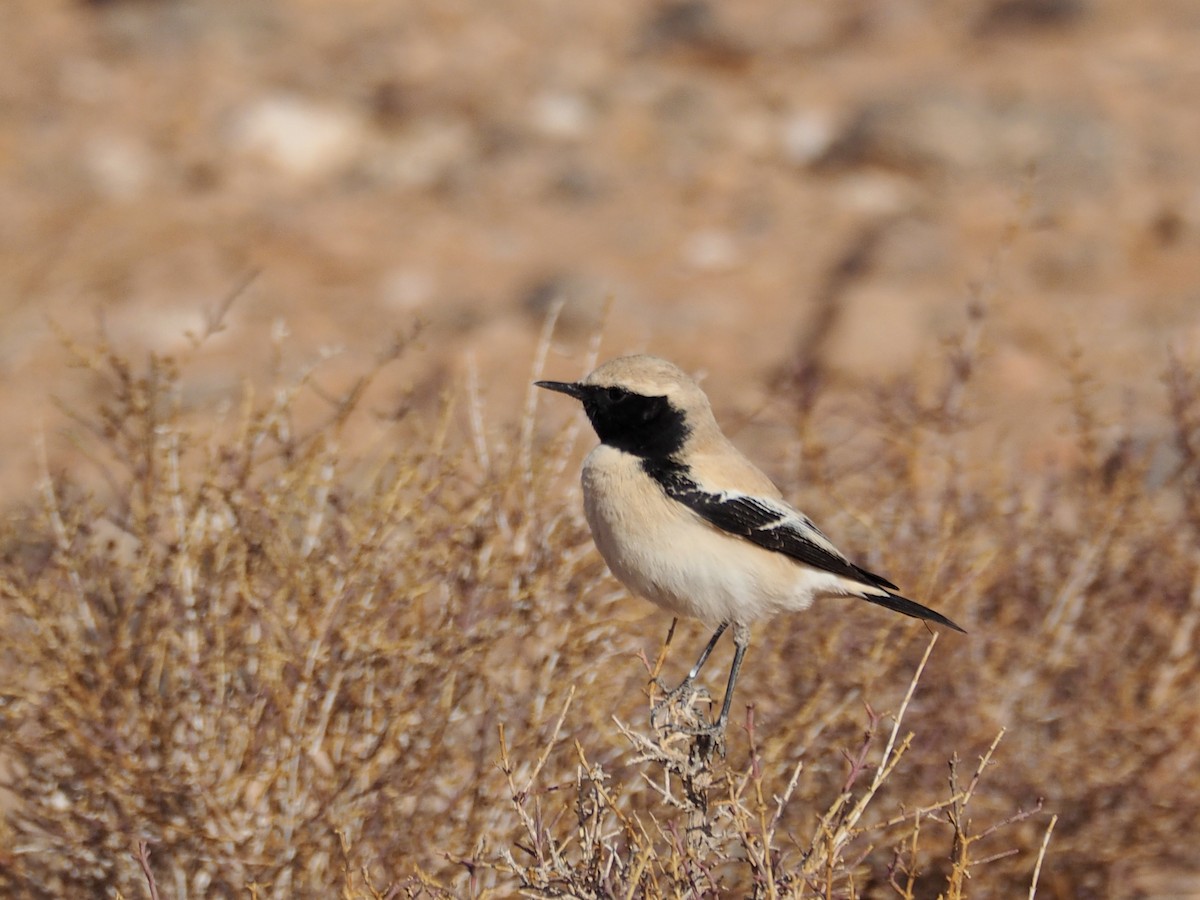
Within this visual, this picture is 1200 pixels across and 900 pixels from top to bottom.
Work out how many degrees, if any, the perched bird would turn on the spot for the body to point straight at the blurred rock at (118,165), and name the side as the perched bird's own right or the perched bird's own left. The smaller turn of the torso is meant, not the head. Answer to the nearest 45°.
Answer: approximately 45° to the perched bird's own right

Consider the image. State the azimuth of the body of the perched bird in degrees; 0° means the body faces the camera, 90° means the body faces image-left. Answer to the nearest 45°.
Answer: approximately 90°

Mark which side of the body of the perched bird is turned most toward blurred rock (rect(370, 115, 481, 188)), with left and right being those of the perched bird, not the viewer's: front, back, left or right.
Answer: right

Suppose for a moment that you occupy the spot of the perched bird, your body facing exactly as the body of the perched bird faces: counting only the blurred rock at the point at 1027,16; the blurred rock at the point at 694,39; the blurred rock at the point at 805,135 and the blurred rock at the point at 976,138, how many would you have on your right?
4

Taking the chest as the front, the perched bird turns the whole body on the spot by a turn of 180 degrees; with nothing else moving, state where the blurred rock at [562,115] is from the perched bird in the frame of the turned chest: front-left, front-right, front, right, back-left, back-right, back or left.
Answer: left

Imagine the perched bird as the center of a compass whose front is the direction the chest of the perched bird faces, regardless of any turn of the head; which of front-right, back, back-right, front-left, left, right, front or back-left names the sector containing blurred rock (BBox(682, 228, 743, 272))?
right

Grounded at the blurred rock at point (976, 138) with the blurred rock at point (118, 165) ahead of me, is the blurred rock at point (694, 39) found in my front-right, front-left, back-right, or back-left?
front-right

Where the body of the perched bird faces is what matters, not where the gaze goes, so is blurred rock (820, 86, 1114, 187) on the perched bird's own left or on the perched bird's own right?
on the perched bird's own right

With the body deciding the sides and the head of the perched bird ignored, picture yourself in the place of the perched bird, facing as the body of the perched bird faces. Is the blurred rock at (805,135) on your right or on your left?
on your right

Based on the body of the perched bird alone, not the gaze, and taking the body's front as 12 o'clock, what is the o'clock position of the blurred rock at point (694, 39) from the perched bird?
The blurred rock is roughly at 3 o'clock from the perched bird.

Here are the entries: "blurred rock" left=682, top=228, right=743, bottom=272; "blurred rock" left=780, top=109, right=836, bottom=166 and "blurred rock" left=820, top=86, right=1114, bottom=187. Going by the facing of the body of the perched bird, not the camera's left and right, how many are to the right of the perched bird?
3

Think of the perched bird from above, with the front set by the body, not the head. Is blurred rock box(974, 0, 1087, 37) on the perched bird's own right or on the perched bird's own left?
on the perched bird's own right

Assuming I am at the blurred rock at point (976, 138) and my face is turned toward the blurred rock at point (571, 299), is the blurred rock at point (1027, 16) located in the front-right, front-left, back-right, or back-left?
back-right

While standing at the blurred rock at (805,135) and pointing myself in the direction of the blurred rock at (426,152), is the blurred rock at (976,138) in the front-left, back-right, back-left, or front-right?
back-left

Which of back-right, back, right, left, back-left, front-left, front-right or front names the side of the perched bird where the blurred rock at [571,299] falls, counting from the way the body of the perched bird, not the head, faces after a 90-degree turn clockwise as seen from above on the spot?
front
